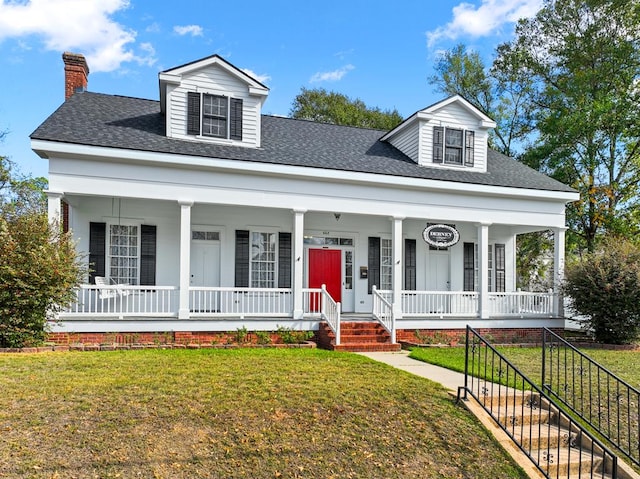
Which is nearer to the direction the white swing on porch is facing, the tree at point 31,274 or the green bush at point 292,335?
the green bush

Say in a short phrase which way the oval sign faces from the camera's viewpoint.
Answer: facing the viewer

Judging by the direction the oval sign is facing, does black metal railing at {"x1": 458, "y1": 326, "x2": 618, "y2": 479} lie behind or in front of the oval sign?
in front

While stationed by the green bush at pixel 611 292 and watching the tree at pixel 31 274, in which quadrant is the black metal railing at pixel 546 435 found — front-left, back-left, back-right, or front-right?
front-left

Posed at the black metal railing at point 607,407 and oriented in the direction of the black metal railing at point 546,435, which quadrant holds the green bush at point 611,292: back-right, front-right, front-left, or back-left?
back-right

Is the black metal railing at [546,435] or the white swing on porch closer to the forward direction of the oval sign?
the black metal railing

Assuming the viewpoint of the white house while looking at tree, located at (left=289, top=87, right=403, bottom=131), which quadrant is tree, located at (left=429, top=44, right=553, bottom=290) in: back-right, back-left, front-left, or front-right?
front-right

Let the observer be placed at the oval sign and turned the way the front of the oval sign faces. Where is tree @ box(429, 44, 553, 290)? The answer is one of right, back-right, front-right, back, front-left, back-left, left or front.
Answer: back

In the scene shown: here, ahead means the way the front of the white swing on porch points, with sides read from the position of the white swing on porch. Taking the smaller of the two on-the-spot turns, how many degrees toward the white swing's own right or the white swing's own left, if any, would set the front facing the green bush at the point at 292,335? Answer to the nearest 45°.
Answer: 0° — it already faces it

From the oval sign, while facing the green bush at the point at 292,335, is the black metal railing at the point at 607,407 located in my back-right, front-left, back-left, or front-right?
front-left

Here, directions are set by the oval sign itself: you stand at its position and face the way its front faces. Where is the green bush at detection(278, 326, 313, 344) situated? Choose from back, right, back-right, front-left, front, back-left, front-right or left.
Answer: front-right
